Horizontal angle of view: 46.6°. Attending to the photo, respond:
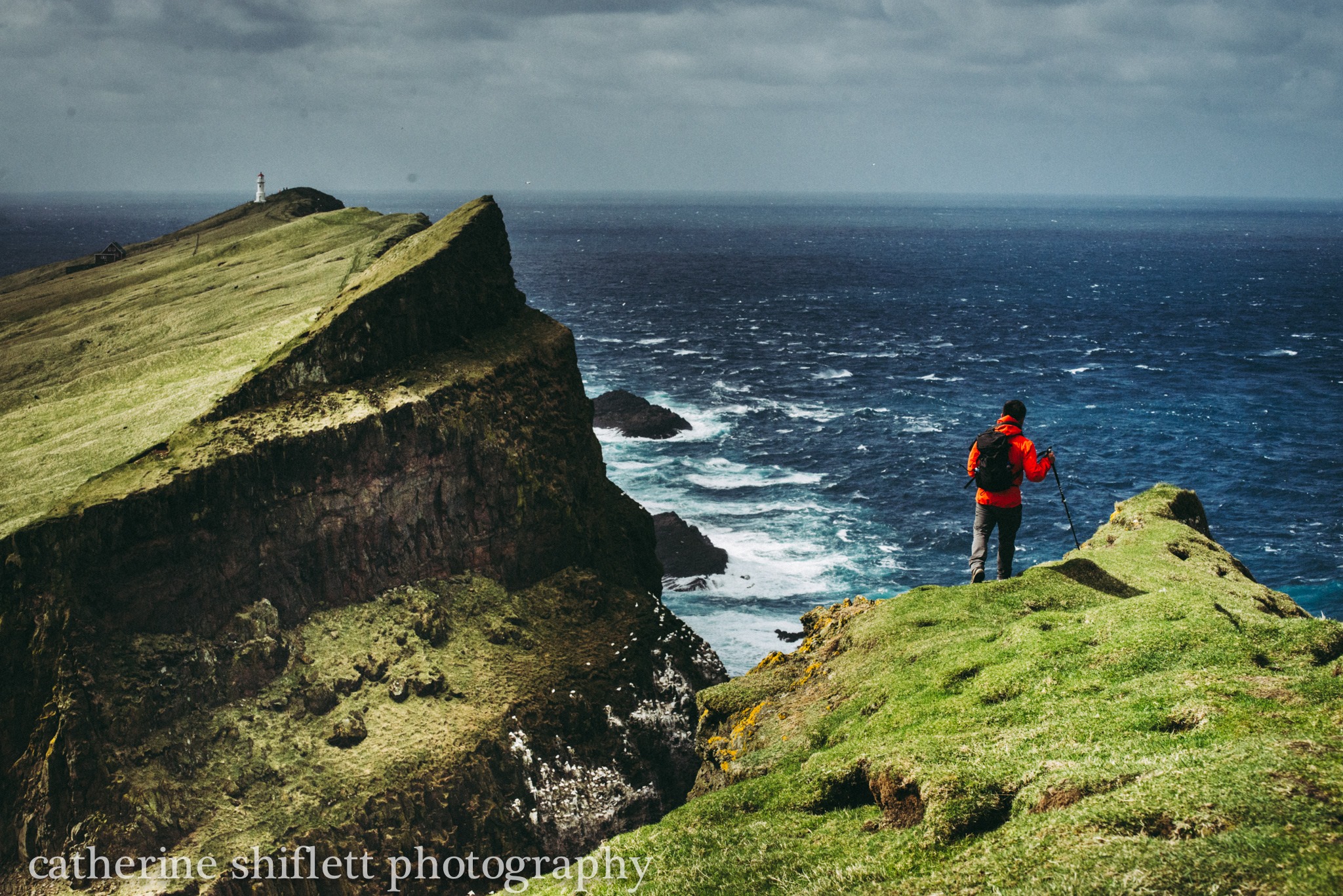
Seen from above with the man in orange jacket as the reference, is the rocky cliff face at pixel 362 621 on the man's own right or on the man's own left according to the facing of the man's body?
on the man's own left

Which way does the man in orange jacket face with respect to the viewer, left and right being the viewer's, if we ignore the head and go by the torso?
facing away from the viewer and to the right of the viewer

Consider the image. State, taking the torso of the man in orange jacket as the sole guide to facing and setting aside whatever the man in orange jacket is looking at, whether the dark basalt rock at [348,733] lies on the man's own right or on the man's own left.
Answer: on the man's own left
